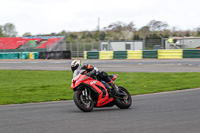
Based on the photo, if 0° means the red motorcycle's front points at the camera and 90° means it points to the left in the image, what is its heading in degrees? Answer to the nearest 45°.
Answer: approximately 45°

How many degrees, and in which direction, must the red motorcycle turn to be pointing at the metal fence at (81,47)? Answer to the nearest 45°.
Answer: approximately 135° to its right

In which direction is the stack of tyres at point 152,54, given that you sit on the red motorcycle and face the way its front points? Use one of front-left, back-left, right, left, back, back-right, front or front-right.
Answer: back-right

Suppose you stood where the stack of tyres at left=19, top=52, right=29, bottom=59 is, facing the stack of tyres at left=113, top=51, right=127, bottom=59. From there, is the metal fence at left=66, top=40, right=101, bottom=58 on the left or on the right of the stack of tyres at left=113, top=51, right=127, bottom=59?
left

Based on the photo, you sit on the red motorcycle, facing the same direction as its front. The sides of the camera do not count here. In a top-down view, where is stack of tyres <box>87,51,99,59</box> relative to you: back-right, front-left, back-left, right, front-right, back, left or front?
back-right

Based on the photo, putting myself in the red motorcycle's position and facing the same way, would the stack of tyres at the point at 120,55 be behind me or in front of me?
behind

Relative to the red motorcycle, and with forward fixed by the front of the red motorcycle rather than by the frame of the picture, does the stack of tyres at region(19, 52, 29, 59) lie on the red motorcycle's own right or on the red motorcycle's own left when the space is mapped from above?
on the red motorcycle's own right
